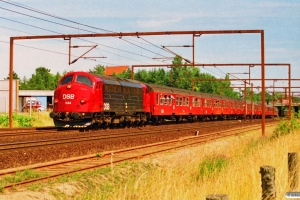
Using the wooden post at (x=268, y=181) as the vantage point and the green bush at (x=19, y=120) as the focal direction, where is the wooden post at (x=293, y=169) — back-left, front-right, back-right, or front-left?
front-right

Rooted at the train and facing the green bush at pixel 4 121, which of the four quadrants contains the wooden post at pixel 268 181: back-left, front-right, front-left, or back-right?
back-left

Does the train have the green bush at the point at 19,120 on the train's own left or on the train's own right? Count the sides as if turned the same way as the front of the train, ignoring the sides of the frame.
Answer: on the train's own right

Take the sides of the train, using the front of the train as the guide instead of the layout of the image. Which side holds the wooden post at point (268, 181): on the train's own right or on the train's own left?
on the train's own left

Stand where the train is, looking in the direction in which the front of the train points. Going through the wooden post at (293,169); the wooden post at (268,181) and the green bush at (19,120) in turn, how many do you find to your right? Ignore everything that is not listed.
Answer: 1

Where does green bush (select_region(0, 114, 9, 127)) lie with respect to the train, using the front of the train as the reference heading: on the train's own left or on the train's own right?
on the train's own right

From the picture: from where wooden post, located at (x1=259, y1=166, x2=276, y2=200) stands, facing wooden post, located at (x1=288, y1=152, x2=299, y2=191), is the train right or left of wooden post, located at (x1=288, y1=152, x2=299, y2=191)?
left

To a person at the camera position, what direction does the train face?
facing the viewer and to the left of the viewer
